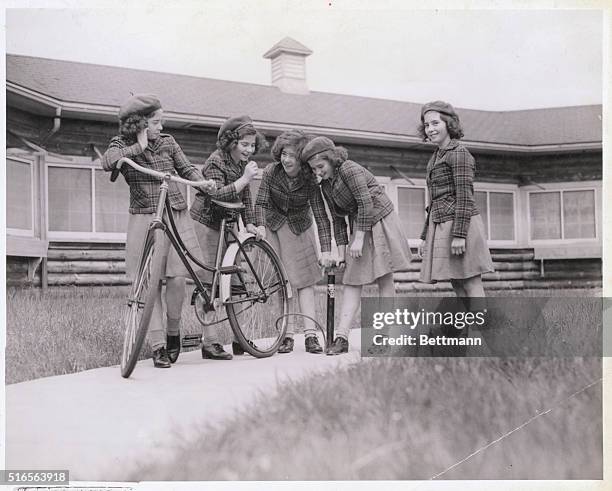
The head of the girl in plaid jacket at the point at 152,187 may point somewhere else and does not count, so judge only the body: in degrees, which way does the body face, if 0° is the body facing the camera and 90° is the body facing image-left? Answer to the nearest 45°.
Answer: approximately 315°

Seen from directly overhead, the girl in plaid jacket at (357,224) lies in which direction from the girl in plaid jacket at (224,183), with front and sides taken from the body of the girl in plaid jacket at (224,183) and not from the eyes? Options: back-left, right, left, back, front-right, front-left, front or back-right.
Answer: front-left

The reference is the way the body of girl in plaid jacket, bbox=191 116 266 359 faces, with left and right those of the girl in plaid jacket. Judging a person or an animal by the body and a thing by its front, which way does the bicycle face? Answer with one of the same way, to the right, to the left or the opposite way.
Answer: to the right

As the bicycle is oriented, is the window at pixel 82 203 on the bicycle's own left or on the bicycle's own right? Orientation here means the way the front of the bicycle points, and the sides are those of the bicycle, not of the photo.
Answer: on the bicycle's own right

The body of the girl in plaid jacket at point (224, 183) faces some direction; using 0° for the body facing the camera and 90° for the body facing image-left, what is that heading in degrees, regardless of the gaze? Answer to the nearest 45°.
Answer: approximately 315°

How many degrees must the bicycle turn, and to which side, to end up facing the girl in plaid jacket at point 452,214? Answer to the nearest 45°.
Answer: approximately 135° to its left

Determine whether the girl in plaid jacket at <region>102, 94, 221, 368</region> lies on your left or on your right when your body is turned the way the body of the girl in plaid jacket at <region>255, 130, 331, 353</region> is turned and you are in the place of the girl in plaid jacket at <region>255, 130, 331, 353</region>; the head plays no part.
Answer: on your right
